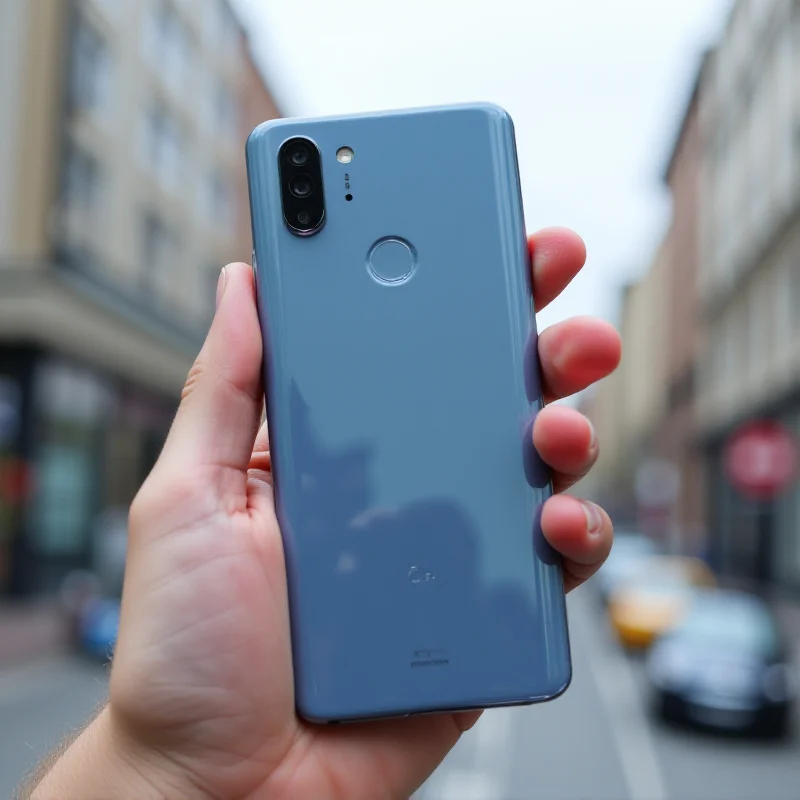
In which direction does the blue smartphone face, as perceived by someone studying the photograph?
facing away from the viewer

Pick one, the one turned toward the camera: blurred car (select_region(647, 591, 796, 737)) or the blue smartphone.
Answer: the blurred car

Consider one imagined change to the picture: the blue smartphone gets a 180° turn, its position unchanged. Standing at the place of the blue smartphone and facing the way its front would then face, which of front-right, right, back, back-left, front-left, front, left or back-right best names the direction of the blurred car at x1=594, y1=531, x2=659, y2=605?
back

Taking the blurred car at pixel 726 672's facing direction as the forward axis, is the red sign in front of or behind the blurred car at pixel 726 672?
behind

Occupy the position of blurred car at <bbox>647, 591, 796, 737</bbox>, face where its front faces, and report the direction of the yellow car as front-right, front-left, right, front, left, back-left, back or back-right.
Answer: back

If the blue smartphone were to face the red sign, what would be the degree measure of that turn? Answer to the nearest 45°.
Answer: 0° — it already faces it

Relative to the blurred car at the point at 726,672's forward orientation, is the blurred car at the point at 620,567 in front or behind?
behind

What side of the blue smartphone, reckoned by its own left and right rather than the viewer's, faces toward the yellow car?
front

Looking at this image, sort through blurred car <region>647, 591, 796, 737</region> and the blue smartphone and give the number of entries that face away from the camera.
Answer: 1

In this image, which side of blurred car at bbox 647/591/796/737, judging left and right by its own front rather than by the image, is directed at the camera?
front

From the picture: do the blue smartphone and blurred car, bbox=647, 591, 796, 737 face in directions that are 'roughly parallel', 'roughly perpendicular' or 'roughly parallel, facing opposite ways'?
roughly parallel, facing opposite ways

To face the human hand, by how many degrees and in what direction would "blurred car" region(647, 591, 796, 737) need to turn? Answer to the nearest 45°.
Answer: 0° — it already faces them

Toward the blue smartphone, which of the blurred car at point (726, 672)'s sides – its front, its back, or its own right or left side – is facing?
front
